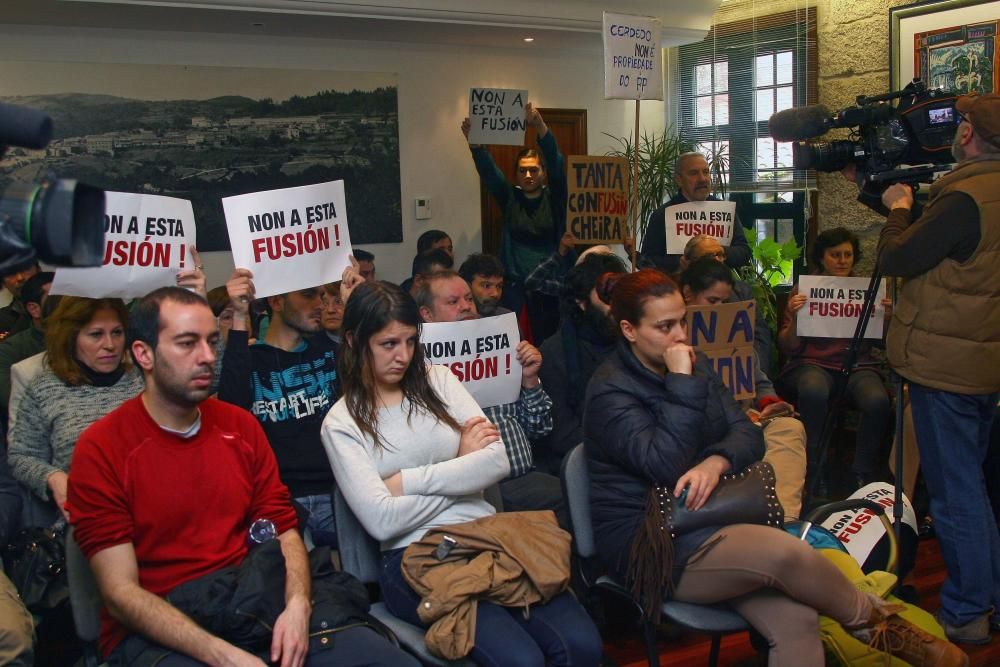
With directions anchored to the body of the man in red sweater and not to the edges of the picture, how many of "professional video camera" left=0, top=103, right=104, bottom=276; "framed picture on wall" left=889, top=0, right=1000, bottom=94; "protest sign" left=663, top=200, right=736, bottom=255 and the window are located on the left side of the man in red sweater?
3

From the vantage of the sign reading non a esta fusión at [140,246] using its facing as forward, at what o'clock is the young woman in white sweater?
The young woman in white sweater is roughly at 11 o'clock from the sign reading non a esta fusión.

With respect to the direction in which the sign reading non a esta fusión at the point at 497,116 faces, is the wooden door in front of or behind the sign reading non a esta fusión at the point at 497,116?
behind

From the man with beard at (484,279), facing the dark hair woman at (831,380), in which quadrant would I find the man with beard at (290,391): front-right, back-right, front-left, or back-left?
back-right

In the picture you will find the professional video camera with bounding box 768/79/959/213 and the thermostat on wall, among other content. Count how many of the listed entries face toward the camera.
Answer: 1

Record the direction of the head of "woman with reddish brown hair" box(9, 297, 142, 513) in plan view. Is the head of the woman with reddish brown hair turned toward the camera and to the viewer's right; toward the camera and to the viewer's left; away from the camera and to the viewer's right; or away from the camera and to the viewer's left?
toward the camera and to the viewer's right

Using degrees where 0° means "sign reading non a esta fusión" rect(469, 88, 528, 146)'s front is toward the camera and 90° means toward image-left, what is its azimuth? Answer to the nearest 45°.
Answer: approximately 0°

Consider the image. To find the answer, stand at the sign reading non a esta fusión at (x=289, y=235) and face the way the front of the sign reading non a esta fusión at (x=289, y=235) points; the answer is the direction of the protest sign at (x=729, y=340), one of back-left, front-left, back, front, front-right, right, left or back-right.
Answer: left

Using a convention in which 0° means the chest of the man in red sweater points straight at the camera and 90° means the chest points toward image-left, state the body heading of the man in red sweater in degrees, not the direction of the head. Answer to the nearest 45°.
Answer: approximately 315°
